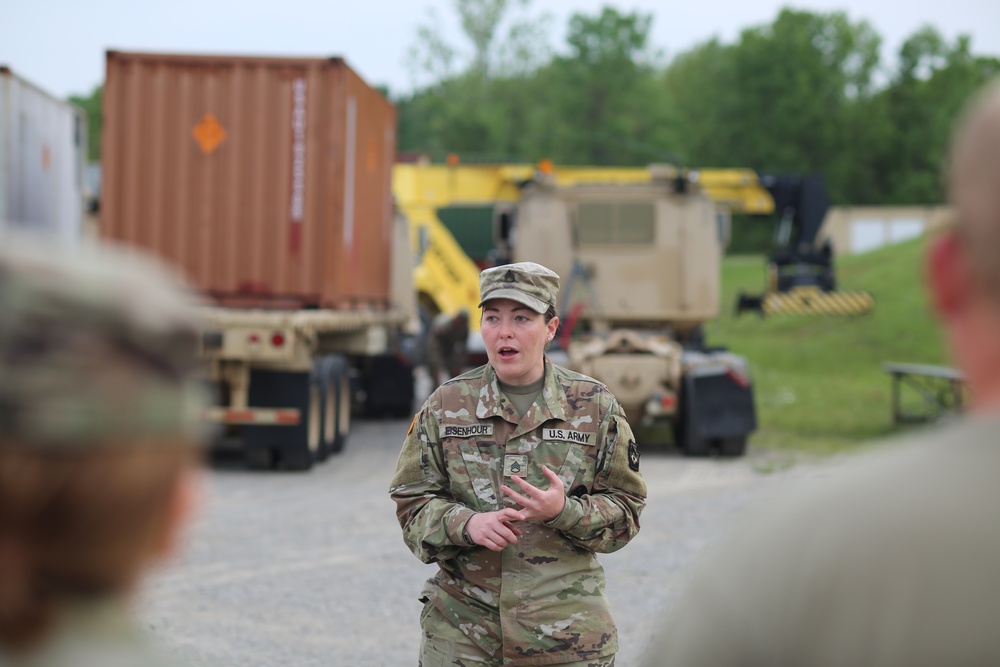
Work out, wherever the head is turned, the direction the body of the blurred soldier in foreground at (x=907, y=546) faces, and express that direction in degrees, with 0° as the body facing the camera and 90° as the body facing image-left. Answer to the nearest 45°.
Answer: approximately 180°

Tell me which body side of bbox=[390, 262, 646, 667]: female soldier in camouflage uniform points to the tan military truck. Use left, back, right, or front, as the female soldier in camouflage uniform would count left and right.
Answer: back

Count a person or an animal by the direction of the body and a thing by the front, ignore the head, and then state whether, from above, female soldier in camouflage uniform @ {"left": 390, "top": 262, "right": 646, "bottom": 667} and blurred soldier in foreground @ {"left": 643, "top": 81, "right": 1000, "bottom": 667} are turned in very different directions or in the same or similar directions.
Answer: very different directions

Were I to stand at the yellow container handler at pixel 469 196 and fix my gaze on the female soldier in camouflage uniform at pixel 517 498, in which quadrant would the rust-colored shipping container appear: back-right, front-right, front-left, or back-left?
front-right

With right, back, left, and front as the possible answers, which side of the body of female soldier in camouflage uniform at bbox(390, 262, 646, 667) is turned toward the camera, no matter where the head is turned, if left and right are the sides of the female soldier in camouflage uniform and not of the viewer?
front

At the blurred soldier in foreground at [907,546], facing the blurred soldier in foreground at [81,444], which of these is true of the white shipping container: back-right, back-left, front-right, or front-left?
front-right

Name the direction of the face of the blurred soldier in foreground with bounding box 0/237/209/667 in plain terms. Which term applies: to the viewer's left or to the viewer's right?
to the viewer's right

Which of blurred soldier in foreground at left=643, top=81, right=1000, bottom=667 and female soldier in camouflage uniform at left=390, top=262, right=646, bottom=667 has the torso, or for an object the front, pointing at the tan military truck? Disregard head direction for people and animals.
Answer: the blurred soldier in foreground

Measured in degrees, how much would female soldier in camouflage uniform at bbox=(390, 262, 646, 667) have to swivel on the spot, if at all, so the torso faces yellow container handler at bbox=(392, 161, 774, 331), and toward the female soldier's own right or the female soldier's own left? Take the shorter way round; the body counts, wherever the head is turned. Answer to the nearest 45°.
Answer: approximately 180°

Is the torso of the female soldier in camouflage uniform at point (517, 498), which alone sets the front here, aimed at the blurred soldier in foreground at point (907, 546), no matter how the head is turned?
yes

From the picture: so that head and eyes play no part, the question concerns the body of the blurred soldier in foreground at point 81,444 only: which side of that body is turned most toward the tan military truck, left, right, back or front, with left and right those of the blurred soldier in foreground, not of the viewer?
front

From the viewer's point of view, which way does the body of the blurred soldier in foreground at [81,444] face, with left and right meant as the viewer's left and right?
facing away from the viewer and to the right of the viewer

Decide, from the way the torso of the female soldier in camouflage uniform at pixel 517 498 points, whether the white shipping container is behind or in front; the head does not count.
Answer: behind

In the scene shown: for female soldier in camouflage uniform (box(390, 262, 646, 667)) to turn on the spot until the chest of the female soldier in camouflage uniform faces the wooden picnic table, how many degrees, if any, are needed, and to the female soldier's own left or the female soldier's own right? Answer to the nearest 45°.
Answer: approximately 180°
